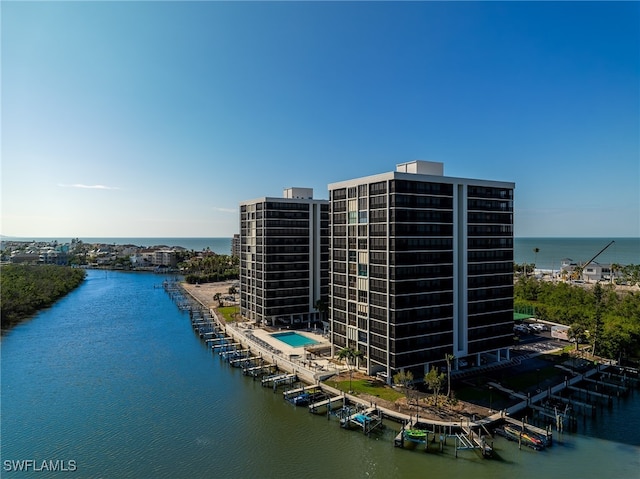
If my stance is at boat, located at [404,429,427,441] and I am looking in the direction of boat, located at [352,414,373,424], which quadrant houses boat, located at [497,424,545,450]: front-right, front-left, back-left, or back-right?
back-right

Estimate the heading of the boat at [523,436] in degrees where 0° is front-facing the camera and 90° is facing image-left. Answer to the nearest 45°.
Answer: approximately 315°
